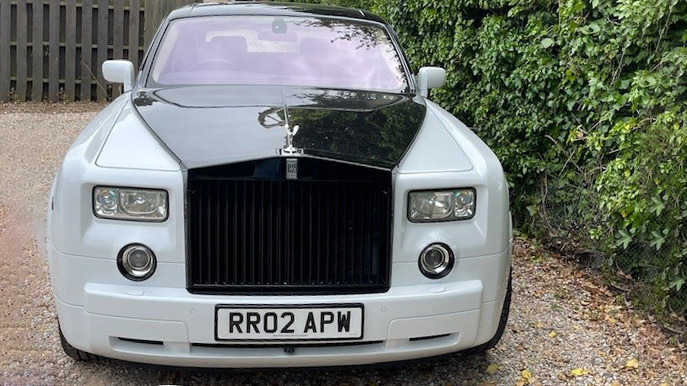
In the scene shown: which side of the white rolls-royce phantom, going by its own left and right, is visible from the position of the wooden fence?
back

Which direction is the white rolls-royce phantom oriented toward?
toward the camera
